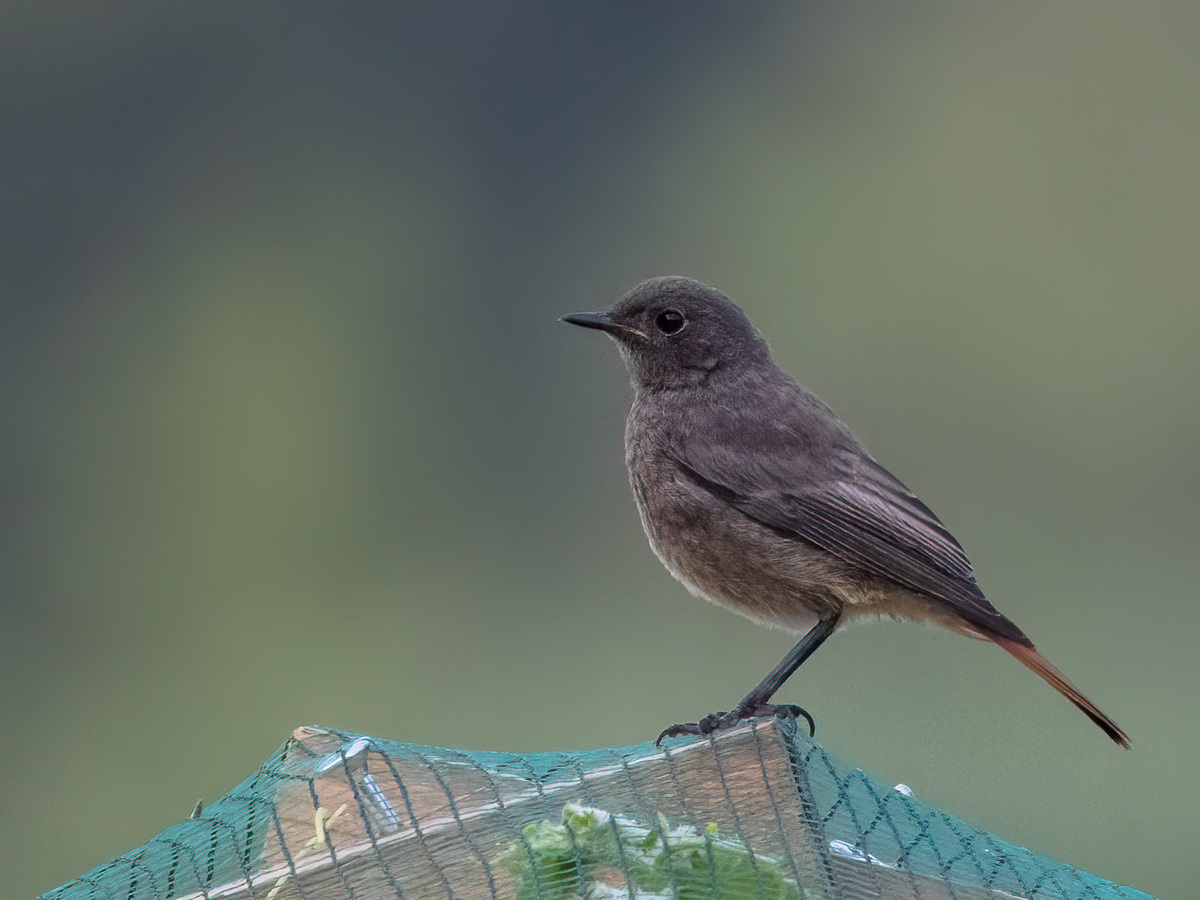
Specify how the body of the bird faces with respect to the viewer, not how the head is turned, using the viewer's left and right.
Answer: facing to the left of the viewer
